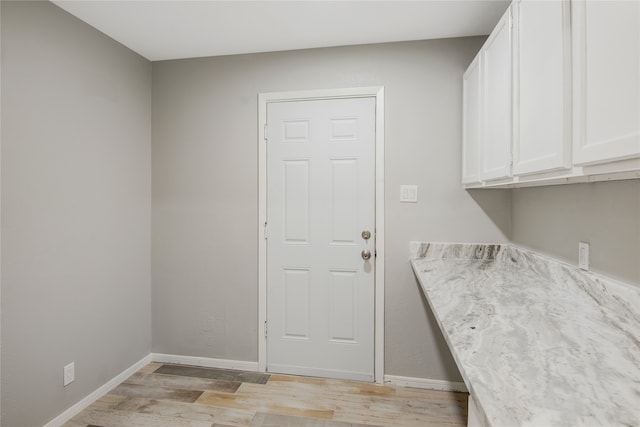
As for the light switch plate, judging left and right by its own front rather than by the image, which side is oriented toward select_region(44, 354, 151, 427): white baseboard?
right

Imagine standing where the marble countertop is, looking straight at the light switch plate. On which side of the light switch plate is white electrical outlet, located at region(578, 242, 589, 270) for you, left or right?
right

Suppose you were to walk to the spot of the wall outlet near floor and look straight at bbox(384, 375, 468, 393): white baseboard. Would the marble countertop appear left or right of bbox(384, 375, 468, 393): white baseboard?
right

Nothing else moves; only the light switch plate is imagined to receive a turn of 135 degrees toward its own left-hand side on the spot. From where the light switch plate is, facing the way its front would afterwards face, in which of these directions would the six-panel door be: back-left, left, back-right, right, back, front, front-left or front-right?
back-left

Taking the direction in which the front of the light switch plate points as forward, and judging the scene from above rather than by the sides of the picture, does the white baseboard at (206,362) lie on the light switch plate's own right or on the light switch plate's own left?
on the light switch plate's own right

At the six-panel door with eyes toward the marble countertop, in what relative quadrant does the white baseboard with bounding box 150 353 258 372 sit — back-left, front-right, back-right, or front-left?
back-right

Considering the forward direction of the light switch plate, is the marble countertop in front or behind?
in front

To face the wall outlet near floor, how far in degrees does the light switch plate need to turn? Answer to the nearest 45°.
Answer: approximately 45° to its right

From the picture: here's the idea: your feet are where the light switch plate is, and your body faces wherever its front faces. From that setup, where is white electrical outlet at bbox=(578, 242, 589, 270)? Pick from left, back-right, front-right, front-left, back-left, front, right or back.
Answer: front-left

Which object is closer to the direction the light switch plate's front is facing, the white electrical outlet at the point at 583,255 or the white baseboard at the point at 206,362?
the white electrical outlet

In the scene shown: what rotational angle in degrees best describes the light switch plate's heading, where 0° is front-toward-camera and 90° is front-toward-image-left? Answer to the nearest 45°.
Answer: approximately 0°
